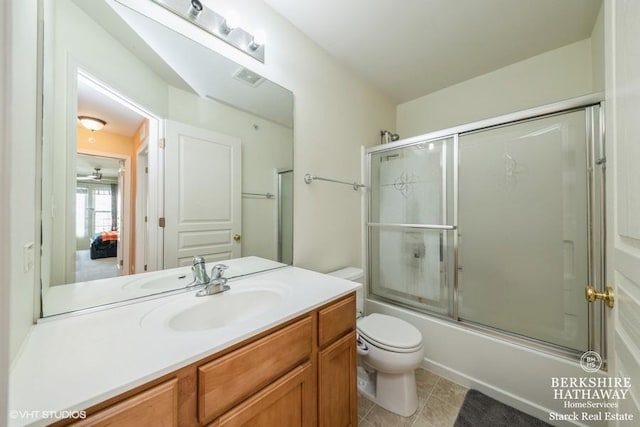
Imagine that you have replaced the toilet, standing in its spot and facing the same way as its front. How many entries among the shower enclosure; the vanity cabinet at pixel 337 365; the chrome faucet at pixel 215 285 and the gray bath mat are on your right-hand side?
2

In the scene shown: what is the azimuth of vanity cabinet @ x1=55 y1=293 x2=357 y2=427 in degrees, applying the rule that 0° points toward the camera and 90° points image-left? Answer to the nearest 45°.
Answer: approximately 315°

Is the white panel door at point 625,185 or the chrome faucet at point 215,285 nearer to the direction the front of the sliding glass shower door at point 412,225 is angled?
the chrome faucet

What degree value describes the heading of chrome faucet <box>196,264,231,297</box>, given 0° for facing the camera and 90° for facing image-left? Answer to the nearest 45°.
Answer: approximately 315°

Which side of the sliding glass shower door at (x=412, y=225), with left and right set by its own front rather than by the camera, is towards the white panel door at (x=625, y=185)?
left

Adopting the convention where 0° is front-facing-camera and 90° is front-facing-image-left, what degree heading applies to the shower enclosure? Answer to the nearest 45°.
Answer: approximately 45°

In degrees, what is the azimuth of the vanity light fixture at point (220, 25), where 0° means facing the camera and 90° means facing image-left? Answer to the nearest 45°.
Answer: approximately 315°

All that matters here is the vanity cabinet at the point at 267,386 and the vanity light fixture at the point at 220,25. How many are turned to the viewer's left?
0

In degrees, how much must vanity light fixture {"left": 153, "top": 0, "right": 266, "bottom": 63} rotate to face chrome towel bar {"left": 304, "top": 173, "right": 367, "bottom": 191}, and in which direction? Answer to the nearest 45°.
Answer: approximately 45° to its left
